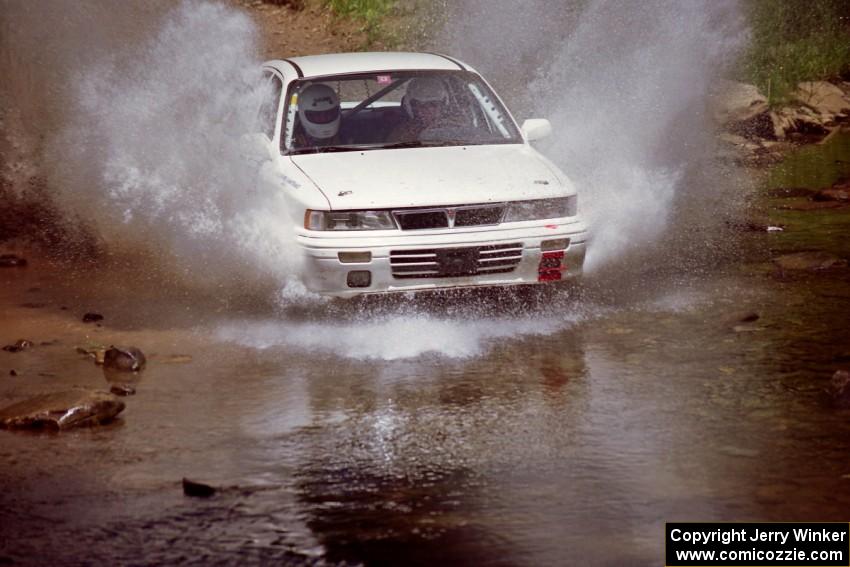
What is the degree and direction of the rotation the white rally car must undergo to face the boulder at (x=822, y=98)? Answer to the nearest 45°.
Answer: approximately 135° to its left

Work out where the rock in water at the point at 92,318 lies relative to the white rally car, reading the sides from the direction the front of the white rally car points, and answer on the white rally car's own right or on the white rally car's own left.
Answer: on the white rally car's own right

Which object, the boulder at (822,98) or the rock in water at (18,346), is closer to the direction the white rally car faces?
the rock in water

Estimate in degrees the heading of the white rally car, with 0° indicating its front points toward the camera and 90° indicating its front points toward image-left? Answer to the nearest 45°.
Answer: approximately 0°

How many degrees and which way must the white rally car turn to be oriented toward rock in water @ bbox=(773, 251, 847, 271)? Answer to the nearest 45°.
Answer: approximately 135° to its left

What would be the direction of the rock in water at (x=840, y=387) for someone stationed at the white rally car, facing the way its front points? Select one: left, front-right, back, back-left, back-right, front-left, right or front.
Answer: front-left

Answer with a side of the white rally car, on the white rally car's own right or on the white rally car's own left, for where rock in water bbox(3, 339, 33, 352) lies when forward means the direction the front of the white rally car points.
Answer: on the white rally car's own right

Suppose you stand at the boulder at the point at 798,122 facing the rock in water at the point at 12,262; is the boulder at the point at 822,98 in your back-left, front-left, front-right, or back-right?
back-right

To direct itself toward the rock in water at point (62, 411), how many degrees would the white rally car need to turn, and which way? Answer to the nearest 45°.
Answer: approximately 45° to its right
